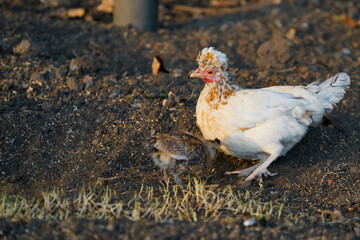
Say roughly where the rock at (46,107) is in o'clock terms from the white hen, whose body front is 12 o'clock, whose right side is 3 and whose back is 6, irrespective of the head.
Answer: The rock is roughly at 12 o'clock from the white hen.

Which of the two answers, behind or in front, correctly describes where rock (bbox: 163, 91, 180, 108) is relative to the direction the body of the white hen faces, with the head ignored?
in front

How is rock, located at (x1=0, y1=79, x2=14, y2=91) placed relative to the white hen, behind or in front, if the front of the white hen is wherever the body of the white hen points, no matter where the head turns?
in front

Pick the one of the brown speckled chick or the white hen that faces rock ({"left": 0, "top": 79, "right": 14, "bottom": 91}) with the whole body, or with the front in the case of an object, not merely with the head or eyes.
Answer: the white hen

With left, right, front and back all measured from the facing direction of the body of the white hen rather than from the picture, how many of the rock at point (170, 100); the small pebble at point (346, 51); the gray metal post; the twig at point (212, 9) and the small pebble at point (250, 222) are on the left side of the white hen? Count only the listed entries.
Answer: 1

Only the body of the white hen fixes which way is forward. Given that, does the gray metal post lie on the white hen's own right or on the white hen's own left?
on the white hen's own right

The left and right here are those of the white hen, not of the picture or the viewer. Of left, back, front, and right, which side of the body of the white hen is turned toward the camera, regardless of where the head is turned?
left

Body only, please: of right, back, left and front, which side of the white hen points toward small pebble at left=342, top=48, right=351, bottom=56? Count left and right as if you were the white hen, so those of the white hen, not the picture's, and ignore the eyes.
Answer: right

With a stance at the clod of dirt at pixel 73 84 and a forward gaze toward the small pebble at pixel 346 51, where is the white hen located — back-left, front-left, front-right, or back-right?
front-right
